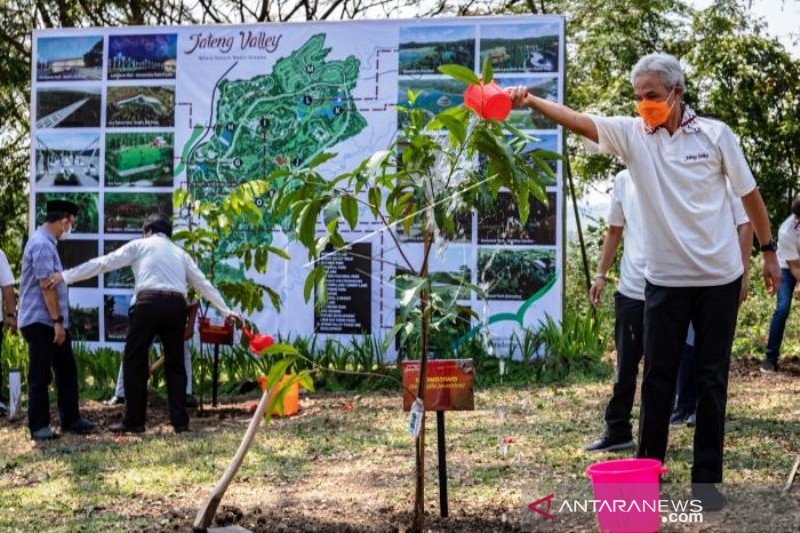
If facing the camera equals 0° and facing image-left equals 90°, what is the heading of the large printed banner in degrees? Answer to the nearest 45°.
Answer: approximately 0°

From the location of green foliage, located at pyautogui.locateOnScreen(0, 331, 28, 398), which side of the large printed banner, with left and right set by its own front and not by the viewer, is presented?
right

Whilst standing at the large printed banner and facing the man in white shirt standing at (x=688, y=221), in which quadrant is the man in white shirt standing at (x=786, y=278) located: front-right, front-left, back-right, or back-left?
front-left

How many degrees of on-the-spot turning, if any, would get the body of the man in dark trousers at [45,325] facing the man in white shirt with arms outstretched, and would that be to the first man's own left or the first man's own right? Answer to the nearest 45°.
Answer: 0° — they already face them

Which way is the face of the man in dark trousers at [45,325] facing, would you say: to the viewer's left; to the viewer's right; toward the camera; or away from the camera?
to the viewer's right

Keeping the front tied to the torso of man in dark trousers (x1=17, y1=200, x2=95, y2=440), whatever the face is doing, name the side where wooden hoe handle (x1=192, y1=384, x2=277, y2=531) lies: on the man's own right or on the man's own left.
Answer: on the man's own right

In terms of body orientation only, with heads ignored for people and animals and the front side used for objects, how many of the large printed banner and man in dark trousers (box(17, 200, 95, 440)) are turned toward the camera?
1

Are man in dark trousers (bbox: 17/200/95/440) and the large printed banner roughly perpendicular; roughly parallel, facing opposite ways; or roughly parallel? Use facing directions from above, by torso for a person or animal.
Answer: roughly perpendicular

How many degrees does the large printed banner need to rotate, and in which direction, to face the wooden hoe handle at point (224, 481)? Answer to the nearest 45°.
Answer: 0° — it already faces it

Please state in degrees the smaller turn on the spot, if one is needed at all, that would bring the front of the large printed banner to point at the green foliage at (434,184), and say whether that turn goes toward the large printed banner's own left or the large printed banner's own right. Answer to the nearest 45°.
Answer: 0° — it already faces it

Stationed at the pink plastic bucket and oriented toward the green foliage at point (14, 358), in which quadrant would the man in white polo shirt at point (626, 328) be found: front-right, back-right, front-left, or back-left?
front-right

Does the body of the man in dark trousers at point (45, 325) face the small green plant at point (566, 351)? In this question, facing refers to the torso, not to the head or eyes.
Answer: yes

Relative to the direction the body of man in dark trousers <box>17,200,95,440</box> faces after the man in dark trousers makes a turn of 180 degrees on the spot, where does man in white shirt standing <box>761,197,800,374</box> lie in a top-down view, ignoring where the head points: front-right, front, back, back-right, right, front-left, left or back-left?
back

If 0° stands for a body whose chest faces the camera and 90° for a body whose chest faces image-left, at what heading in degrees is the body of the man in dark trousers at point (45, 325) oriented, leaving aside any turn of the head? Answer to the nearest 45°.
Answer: approximately 270°

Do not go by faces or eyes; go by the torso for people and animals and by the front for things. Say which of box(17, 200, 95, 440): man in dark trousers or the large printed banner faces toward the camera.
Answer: the large printed banner
